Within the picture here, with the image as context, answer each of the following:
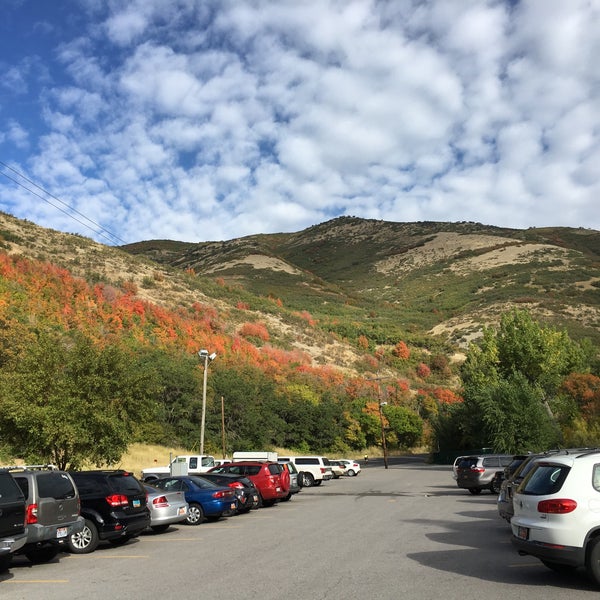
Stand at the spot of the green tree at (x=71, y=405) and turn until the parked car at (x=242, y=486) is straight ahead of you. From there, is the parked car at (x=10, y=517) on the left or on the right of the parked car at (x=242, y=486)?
right

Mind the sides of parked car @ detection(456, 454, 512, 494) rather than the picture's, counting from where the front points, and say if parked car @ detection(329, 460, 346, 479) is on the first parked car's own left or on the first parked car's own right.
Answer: on the first parked car's own left

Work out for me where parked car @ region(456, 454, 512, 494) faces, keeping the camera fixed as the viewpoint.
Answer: facing away from the viewer and to the right of the viewer

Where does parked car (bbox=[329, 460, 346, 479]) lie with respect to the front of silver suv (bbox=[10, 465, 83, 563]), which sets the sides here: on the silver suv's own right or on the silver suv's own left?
on the silver suv's own right

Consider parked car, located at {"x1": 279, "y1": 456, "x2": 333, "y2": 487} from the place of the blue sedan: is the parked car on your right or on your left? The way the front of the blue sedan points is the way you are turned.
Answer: on your right

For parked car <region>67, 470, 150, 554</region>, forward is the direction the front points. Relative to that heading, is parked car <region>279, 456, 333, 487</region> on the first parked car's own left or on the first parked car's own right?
on the first parked car's own right

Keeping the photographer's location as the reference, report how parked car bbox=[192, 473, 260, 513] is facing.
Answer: facing away from the viewer and to the left of the viewer

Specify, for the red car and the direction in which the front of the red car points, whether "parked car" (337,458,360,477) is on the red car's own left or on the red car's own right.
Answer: on the red car's own right

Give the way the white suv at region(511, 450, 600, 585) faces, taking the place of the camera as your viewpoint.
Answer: facing away from the viewer and to the right of the viewer
